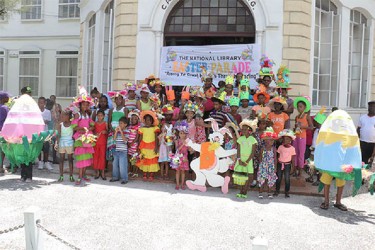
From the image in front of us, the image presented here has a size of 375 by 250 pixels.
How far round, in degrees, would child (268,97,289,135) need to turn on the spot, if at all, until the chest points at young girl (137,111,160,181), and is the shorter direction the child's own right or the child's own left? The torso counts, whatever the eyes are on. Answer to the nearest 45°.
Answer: approximately 90° to the child's own right

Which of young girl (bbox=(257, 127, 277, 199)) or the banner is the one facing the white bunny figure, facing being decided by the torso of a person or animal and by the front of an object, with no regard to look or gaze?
the banner

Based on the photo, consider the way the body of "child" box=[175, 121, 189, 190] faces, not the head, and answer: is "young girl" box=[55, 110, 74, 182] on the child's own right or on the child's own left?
on the child's own right

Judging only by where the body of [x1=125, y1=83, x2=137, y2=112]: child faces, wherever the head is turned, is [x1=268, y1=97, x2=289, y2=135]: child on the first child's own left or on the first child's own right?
on the first child's own left

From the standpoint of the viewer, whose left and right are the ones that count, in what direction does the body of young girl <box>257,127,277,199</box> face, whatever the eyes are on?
facing the viewer

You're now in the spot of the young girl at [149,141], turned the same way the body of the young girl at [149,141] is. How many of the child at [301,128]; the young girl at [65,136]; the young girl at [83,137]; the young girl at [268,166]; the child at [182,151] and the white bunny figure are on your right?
2

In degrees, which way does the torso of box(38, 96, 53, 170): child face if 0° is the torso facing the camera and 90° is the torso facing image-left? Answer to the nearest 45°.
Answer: approximately 0°

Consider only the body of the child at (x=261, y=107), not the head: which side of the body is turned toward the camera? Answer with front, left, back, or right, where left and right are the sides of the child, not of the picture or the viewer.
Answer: front

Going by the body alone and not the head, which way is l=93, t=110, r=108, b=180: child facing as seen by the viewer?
toward the camera

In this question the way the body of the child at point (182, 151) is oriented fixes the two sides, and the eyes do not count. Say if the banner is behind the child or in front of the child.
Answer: behind
